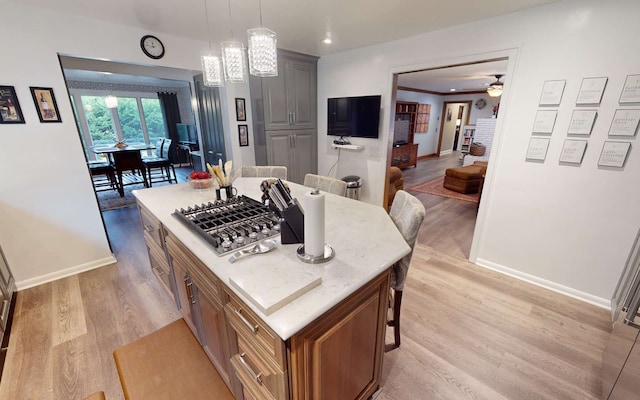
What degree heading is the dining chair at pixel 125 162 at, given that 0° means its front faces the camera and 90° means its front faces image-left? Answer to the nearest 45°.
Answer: approximately 180°

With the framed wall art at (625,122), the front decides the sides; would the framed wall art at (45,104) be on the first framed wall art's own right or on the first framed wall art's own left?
on the first framed wall art's own right

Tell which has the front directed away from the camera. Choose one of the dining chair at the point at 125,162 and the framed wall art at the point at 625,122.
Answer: the dining chair

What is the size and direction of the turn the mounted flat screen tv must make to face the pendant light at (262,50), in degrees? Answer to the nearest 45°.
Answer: approximately 45° to its left

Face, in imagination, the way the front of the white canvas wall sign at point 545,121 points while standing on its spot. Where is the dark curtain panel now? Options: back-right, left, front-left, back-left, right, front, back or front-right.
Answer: right

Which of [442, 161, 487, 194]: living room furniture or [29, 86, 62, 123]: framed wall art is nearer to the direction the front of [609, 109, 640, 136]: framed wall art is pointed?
the framed wall art

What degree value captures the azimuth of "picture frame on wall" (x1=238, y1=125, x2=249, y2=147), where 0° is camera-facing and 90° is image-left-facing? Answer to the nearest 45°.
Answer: approximately 315°

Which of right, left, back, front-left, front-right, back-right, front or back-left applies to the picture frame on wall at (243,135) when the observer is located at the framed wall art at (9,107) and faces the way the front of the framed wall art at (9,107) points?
left

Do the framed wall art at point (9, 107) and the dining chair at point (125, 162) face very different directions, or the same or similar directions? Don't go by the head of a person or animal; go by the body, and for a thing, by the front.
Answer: very different directions

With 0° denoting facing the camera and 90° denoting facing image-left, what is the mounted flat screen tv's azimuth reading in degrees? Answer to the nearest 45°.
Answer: approximately 45°
